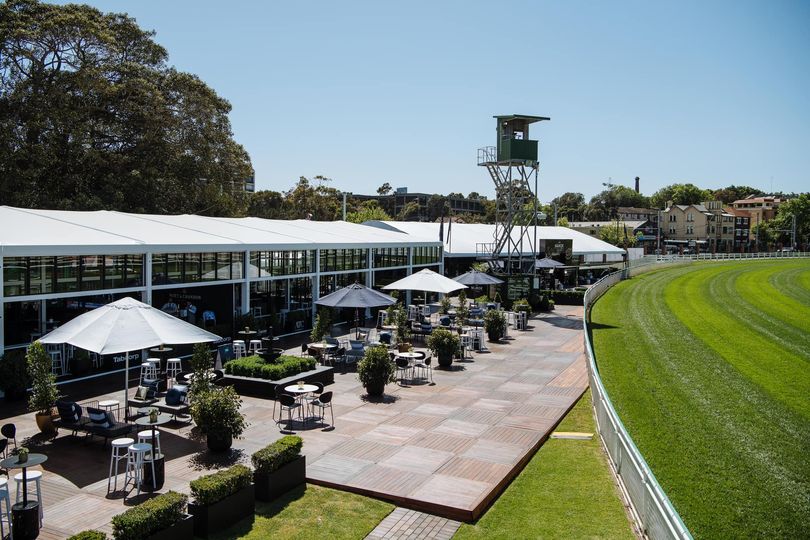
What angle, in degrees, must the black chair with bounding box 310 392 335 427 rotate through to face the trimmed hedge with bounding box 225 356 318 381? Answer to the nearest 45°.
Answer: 0° — it already faces it

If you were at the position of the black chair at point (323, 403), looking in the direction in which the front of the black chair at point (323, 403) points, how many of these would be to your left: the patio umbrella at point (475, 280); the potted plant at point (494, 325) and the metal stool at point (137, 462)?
1

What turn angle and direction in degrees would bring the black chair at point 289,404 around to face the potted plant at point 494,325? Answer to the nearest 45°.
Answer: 0° — it already faces it

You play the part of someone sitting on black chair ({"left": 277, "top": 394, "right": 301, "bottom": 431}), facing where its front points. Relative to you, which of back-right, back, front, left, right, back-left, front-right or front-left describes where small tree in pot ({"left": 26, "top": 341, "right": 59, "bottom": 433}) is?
back-left

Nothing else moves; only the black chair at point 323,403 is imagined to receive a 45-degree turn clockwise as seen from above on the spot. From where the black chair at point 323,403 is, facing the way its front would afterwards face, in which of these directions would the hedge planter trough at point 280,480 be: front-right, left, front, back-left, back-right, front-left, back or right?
back

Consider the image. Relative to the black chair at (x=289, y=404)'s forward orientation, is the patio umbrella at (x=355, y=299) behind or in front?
in front

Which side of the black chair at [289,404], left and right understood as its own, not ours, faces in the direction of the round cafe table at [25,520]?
back

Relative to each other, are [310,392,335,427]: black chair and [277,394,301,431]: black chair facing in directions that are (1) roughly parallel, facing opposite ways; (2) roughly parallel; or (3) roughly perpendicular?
roughly perpendicular

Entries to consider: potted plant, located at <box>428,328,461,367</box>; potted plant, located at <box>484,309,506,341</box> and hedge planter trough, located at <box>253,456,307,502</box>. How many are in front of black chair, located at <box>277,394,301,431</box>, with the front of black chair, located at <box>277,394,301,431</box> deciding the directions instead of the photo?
2

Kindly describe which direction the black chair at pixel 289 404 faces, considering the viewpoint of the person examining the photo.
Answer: facing away from the viewer and to the right of the viewer

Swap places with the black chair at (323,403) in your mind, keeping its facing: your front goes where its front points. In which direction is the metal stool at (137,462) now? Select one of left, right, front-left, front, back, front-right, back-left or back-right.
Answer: left

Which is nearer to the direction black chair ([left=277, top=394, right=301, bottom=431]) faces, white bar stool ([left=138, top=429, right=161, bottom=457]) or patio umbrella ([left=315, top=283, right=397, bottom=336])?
the patio umbrella

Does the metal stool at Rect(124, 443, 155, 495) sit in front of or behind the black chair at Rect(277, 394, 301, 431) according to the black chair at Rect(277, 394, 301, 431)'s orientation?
behind

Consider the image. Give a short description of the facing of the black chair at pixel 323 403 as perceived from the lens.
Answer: facing away from the viewer and to the left of the viewer

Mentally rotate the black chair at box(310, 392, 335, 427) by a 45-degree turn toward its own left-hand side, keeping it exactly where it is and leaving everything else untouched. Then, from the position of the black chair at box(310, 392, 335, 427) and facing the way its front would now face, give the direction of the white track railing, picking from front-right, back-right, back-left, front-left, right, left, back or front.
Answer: back-left
